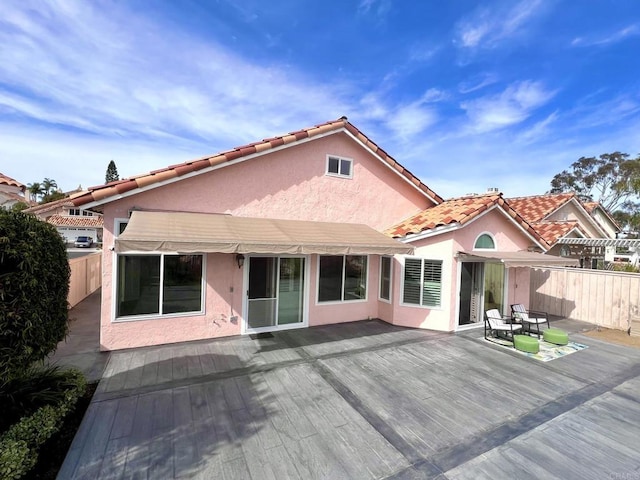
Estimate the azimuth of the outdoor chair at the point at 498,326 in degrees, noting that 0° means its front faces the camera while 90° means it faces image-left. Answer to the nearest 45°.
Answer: approximately 315°

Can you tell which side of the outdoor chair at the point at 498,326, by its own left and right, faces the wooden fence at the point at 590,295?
left

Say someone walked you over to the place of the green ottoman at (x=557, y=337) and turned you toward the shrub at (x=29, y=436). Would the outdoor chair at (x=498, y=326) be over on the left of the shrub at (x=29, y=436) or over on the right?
right

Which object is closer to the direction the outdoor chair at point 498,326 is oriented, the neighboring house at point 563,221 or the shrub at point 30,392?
the shrub

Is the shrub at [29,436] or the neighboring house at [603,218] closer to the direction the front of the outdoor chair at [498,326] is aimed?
the shrub

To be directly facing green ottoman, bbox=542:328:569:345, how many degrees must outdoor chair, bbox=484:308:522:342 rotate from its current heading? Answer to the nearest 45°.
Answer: approximately 45° to its left

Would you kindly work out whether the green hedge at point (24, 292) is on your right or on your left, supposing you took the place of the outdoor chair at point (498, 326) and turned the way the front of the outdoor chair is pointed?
on your right

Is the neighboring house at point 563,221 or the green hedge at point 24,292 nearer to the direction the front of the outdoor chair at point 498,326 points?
the green hedge

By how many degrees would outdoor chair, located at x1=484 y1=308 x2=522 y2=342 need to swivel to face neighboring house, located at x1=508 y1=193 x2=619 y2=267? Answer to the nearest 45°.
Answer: approximately 135° to its left

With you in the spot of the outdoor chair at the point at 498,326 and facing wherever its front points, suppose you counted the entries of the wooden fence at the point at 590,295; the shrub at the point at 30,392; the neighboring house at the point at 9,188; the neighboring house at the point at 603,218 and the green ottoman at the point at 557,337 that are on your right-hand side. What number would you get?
2

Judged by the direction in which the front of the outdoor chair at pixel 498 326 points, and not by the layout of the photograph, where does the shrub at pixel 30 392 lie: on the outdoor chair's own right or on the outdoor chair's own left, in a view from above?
on the outdoor chair's own right

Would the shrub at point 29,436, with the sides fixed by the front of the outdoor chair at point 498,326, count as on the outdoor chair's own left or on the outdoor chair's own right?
on the outdoor chair's own right
